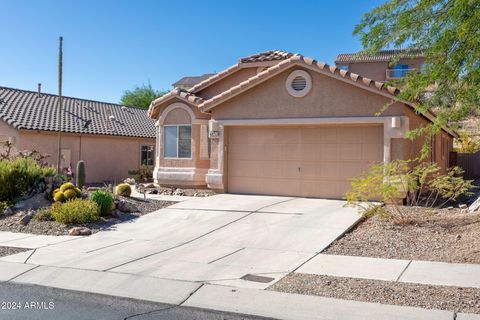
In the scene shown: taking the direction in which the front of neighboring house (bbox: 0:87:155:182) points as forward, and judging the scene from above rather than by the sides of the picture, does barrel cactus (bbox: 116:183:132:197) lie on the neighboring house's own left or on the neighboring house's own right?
on the neighboring house's own left

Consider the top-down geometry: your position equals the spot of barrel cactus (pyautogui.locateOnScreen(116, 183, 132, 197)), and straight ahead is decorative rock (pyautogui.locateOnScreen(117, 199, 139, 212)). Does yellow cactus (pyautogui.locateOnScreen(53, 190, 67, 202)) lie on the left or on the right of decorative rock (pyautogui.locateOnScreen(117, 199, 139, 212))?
right

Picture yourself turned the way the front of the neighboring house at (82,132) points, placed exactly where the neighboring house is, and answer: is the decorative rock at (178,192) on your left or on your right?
on your left

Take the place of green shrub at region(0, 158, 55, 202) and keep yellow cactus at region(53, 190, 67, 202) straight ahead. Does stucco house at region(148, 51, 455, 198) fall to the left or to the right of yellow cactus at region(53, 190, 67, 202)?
left

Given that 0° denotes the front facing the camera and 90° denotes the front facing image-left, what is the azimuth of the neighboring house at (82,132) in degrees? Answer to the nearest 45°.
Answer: approximately 45°

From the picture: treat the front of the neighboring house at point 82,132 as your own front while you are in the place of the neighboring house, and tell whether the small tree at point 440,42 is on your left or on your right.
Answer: on your left

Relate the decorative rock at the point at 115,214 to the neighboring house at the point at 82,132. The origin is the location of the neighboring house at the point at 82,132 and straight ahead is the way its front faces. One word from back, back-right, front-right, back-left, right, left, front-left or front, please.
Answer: front-left

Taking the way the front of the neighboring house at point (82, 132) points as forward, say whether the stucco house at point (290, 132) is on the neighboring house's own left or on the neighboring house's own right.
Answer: on the neighboring house's own left
